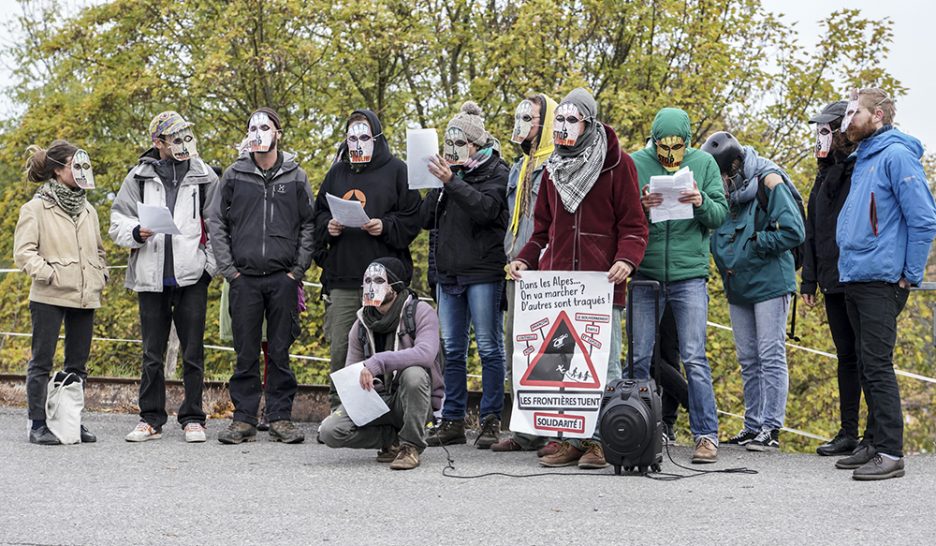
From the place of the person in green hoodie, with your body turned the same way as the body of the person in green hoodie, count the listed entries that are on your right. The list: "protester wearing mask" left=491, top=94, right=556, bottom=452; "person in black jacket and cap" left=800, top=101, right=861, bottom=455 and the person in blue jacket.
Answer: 1

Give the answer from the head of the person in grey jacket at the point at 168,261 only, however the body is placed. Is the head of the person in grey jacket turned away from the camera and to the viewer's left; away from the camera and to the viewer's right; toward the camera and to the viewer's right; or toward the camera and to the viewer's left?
toward the camera and to the viewer's right

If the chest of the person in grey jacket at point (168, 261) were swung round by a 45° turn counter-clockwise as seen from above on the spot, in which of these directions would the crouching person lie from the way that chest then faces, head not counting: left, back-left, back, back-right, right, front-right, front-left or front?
front

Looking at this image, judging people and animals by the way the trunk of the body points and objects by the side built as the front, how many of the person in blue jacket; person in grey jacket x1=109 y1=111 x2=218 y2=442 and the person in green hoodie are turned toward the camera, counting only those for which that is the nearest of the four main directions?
2

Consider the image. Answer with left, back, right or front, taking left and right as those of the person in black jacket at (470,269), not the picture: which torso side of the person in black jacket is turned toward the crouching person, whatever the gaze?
front

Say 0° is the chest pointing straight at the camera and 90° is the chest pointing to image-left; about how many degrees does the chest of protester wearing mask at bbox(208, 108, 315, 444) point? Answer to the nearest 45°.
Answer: approximately 0°

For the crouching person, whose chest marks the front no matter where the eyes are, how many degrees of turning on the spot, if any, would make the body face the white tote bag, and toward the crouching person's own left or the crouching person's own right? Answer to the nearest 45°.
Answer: approximately 90° to the crouching person's own right

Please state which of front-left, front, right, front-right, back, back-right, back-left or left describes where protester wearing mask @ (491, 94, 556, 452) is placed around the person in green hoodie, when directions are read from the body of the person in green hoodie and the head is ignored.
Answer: right

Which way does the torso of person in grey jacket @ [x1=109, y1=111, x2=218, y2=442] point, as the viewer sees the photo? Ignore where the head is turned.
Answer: toward the camera

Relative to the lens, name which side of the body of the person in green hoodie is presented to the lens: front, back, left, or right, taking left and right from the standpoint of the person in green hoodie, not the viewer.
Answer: front

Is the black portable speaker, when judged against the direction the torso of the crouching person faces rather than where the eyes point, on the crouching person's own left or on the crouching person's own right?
on the crouching person's own left

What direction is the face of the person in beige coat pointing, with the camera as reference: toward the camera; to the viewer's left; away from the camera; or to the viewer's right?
to the viewer's right
